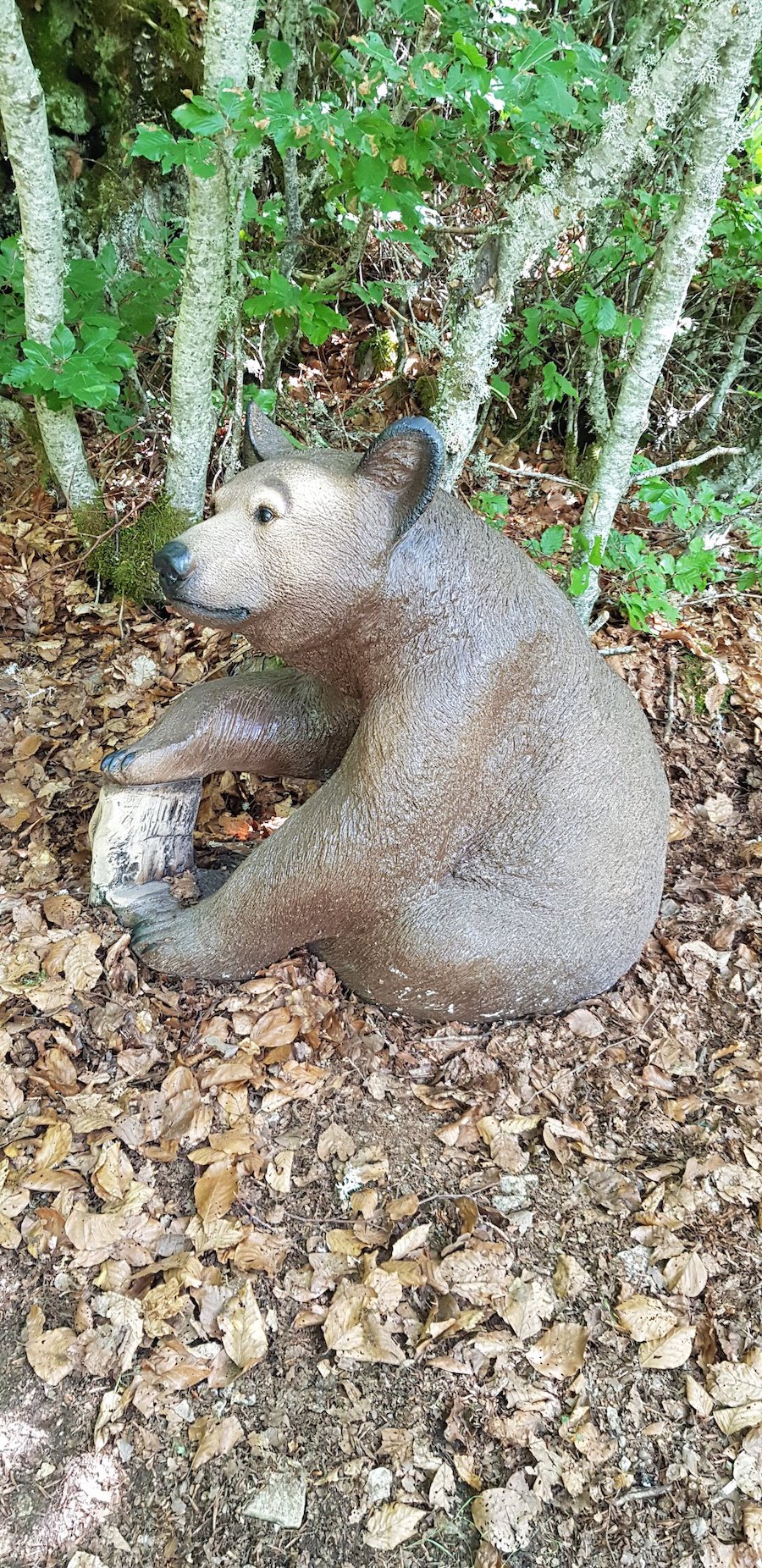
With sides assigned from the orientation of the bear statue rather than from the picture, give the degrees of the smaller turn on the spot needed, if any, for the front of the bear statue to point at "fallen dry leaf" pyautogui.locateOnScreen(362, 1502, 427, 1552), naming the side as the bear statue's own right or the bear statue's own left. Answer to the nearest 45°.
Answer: approximately 90° to the bear statue's own left

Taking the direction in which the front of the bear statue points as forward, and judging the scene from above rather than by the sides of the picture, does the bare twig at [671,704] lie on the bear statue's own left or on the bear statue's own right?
on the bear statue's own right

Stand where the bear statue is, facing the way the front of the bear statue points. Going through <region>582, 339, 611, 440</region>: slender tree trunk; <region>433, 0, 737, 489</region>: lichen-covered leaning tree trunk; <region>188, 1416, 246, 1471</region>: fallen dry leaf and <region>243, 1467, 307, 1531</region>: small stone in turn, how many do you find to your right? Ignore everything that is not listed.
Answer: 2

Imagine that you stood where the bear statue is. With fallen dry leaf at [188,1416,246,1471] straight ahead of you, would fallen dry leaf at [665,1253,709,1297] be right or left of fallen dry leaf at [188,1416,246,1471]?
left

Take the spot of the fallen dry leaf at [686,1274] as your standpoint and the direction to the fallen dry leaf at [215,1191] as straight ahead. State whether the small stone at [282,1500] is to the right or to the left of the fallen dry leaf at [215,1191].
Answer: left

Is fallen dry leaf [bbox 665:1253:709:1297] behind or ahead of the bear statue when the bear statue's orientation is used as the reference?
behind

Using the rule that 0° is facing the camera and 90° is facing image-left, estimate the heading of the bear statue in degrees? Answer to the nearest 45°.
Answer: approximately 90°
